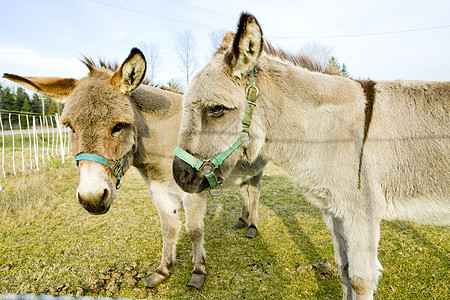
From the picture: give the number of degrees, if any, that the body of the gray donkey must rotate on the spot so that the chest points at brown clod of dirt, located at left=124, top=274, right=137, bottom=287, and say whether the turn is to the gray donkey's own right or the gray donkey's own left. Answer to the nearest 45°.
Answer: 0° — it already faces it

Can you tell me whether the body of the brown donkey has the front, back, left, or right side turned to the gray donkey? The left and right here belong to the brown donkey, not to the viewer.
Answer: left

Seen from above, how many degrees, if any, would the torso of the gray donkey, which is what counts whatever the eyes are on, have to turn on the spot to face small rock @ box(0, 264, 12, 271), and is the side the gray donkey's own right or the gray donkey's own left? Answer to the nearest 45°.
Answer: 0° — it already faces it

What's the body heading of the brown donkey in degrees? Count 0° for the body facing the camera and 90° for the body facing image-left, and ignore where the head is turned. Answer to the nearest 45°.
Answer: approximately 45°

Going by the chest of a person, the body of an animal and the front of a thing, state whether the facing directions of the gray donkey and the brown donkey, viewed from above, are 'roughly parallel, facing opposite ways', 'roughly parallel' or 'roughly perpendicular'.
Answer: roughly perpendicular

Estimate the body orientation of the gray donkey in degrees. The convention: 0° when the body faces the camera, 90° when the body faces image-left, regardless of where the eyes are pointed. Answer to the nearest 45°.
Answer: approximately 90°
